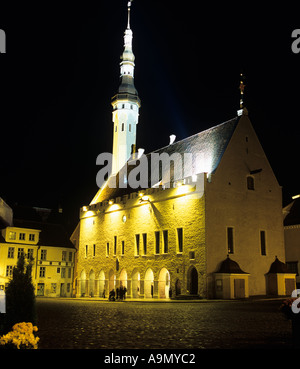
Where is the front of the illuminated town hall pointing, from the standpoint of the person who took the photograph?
facing the viewer and to the left of the viewer

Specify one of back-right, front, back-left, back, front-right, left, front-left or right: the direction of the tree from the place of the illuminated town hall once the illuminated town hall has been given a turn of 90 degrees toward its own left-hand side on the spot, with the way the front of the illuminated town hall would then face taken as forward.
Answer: front-right
